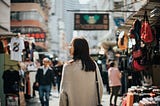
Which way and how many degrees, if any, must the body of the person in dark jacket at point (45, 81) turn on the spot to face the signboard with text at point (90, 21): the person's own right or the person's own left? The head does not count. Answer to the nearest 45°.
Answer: approximately 180°

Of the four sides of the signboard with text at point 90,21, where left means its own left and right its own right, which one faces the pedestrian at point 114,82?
front

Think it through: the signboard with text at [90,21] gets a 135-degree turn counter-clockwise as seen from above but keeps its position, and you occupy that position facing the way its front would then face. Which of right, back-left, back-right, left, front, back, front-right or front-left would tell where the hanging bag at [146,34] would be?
back-right

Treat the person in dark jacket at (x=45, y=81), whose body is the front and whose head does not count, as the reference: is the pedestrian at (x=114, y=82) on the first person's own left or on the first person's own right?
on the first person's own left

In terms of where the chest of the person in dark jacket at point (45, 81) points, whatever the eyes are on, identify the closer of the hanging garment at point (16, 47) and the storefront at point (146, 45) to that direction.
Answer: the storefront

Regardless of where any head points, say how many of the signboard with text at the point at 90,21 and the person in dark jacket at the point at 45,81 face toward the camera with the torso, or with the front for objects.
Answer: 2

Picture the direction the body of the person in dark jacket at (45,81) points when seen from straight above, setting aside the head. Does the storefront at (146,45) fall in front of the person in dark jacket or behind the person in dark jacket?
in front

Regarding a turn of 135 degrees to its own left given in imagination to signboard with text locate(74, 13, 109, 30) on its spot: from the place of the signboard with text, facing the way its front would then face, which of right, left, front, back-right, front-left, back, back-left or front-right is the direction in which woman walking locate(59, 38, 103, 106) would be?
back-right

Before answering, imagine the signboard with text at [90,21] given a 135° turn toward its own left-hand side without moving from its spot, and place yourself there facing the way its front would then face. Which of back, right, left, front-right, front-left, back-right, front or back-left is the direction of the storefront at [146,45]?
back-right

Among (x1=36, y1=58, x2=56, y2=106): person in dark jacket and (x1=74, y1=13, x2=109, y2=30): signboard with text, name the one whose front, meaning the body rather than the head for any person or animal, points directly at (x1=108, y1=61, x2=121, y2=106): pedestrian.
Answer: the signboard with text

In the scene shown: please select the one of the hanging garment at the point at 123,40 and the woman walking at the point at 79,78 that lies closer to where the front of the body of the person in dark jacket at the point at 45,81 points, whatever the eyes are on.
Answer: the woman walking

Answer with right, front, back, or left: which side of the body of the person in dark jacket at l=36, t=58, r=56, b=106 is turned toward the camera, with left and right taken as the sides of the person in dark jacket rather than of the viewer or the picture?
front

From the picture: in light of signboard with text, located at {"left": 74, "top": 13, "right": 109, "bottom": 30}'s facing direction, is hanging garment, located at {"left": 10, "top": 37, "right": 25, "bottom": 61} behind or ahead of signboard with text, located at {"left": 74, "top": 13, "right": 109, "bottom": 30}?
ahead

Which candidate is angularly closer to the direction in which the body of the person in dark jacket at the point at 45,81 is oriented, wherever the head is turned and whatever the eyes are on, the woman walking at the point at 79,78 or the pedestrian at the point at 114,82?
the woman walking

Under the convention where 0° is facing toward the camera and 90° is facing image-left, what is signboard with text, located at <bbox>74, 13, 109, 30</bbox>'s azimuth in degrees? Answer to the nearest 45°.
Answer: approximately 0°
